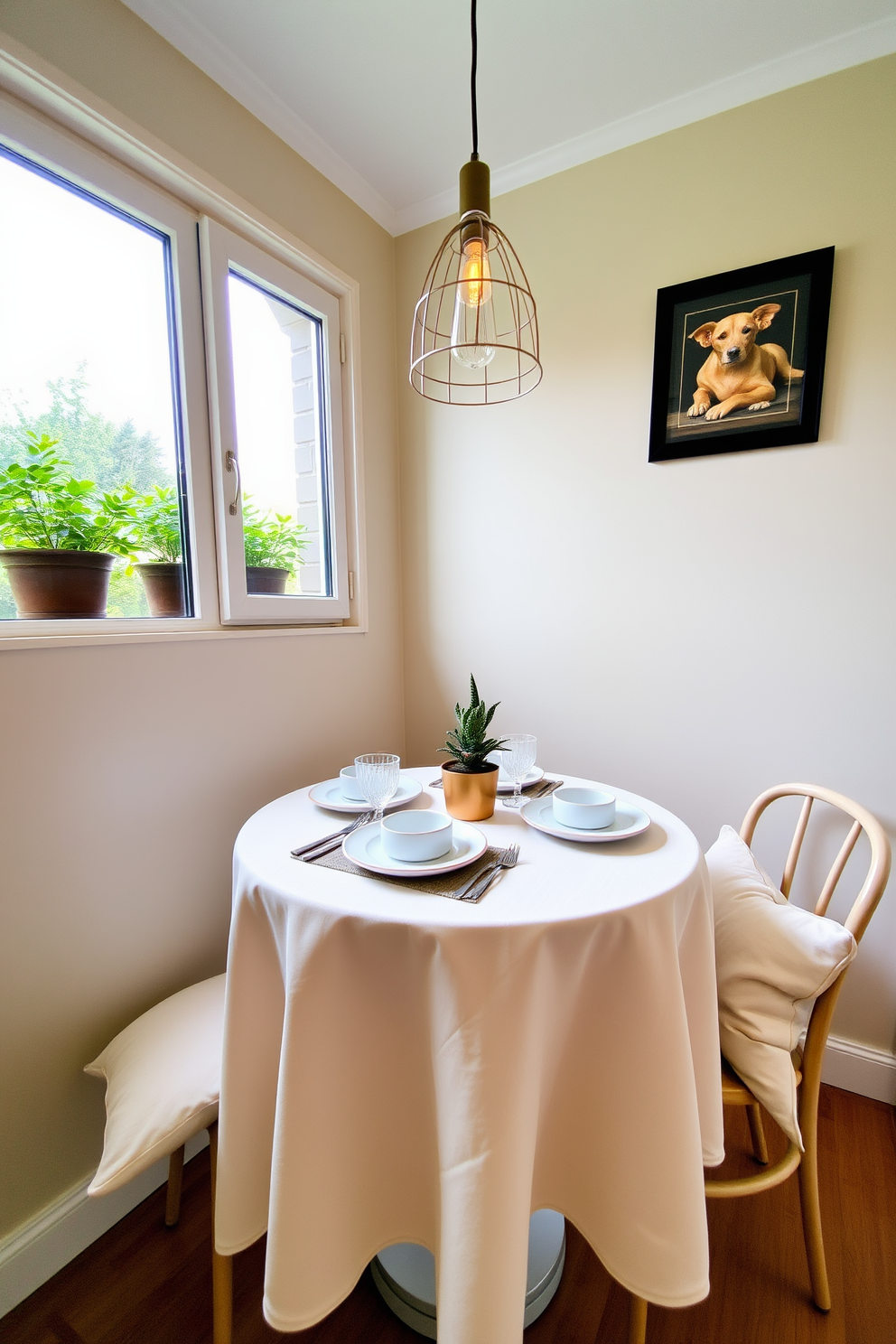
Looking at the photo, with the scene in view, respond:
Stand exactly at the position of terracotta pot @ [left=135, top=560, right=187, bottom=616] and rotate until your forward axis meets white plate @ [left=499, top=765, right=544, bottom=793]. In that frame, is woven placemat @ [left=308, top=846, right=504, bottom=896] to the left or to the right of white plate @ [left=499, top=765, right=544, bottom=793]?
right

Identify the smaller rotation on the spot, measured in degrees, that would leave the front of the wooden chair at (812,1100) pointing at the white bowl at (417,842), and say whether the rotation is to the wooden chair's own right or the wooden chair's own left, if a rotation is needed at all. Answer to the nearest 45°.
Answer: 0° — it already faces it

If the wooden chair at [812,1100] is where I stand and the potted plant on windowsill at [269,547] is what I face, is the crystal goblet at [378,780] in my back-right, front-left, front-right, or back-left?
front-left

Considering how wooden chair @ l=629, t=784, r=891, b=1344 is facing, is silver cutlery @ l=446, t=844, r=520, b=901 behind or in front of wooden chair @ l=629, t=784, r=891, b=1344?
in front

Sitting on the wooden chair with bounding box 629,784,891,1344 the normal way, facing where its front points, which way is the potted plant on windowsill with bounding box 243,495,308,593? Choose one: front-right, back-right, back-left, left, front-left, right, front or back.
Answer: front-right

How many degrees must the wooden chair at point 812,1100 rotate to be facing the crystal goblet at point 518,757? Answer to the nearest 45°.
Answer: approximately 45° to its right

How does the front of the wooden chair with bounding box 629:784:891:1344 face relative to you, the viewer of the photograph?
facing the viewer and to the left of the viewer

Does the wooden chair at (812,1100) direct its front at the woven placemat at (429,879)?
yes

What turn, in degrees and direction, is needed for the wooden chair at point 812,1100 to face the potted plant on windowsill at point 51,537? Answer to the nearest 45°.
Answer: approximately 45° to its right

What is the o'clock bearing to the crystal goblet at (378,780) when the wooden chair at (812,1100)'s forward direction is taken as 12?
The crystal goblet is roughly at 1 o'clock from the wooden chair.

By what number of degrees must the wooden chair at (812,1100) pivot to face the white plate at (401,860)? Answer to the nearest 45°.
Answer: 0° — it already faces it

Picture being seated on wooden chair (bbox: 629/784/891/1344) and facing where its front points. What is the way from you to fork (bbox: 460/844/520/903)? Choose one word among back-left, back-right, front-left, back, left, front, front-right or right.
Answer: front
